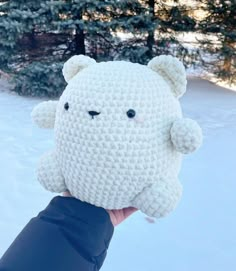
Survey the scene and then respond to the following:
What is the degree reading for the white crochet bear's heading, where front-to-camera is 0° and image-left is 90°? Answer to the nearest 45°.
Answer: approximately 45°

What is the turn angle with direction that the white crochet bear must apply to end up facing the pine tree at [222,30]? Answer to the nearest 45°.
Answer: approximately 135° to its right
